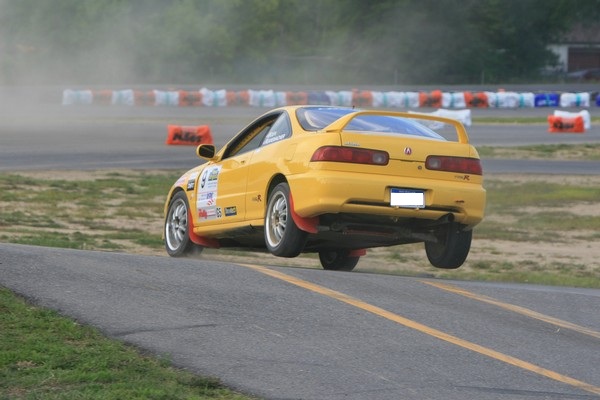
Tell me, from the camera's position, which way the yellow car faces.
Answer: facing away from the viewer and to the left of the viewer

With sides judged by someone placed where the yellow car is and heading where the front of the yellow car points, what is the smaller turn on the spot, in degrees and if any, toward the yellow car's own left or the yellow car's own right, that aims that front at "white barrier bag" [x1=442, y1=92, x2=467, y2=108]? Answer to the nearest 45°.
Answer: approximately 45° to the yellow car's own right

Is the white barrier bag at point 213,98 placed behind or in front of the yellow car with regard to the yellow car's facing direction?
in front

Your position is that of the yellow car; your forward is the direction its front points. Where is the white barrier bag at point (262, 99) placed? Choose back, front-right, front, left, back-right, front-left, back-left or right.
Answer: front-right

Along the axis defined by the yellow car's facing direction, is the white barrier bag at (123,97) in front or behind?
in front

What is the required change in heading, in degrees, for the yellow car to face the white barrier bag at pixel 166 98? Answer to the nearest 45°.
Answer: approximately 45° to its right

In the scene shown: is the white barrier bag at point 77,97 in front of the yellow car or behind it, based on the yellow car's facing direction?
in front
